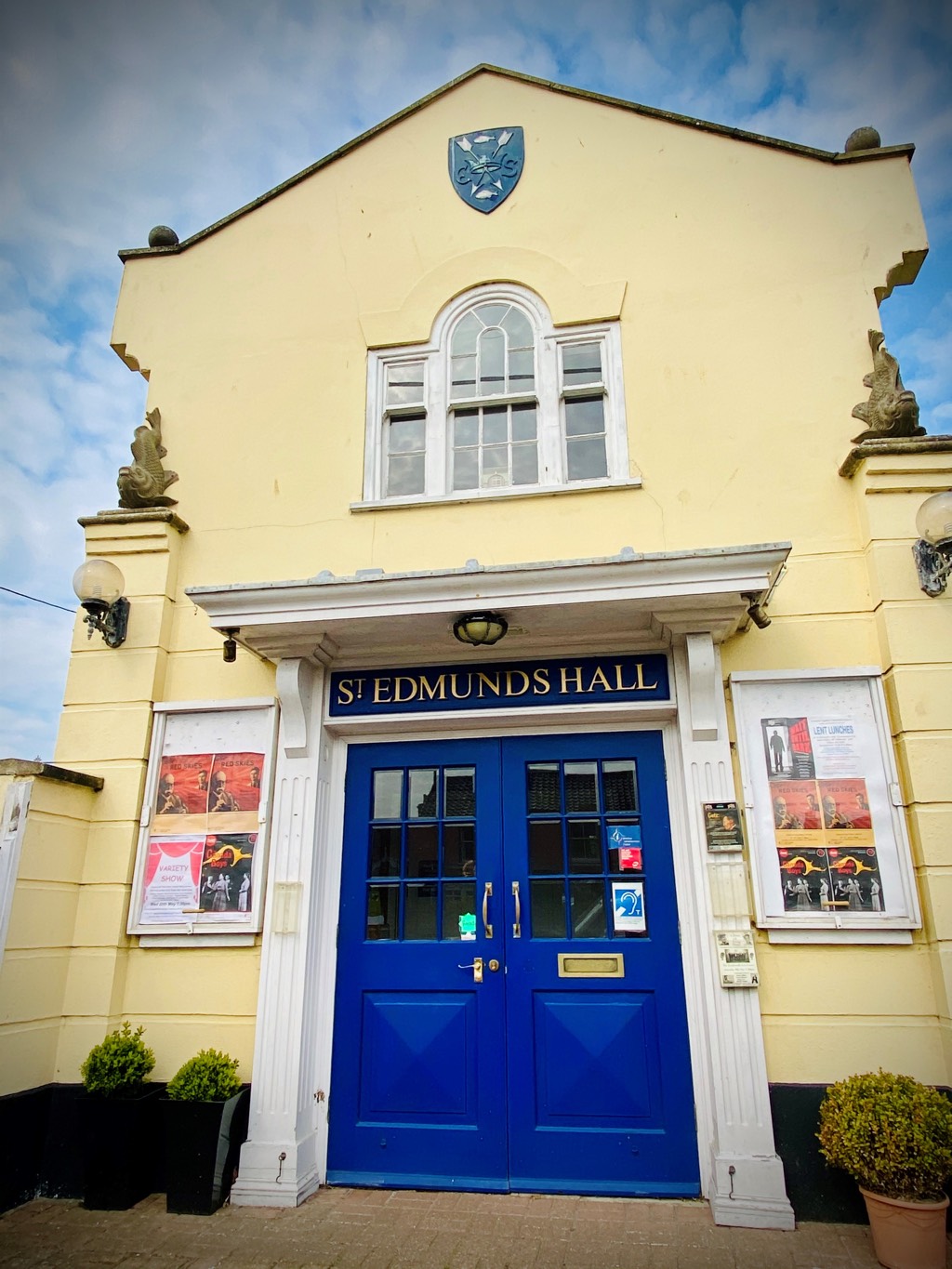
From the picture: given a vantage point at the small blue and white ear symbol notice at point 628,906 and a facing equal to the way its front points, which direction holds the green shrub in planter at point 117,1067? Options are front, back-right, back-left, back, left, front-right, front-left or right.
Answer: right

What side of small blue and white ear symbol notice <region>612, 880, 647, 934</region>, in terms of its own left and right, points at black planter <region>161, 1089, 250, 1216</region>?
right

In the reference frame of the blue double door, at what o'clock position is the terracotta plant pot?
The terracotta plant pot is roughly at 10 o'clock from the blue double door.

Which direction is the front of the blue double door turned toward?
toward the camera

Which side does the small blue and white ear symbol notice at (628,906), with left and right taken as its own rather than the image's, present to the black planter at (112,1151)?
right

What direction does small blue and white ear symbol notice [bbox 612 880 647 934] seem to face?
toward the camera

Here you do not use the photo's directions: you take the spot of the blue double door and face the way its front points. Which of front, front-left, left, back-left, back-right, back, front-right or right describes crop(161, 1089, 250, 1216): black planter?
right

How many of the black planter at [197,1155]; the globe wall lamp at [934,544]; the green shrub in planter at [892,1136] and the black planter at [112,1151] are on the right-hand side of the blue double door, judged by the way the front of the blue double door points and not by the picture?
2

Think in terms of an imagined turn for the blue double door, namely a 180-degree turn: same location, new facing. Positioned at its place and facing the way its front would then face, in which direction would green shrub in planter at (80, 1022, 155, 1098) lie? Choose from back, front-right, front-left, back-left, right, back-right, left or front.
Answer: left

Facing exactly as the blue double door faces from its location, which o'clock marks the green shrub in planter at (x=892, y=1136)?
The green shrub in planter is roughly at 10 o'clock from the blue double door.

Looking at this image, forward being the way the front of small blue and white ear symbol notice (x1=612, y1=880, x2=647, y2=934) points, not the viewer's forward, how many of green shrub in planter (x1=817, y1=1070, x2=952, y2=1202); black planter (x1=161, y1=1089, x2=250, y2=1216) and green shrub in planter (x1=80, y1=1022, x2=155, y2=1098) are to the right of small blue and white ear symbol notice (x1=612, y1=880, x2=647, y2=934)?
2

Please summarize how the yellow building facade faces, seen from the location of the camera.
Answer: facing the viewer
